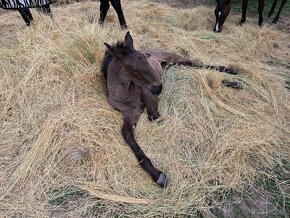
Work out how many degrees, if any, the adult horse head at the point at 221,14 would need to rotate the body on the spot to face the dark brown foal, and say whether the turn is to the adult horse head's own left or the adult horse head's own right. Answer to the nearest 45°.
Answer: approximately 45° to the adult horse head's own left

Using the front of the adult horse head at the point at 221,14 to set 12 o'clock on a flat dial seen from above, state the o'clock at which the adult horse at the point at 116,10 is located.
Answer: the adult horse at the point at 116,10 is roughly at 1 o'clock from the adult horse head at the point at 221,14.

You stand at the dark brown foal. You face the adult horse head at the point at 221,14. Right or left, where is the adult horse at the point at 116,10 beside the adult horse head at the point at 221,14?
left

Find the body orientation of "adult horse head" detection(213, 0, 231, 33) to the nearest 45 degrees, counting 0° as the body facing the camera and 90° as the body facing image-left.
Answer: approximately 45°
